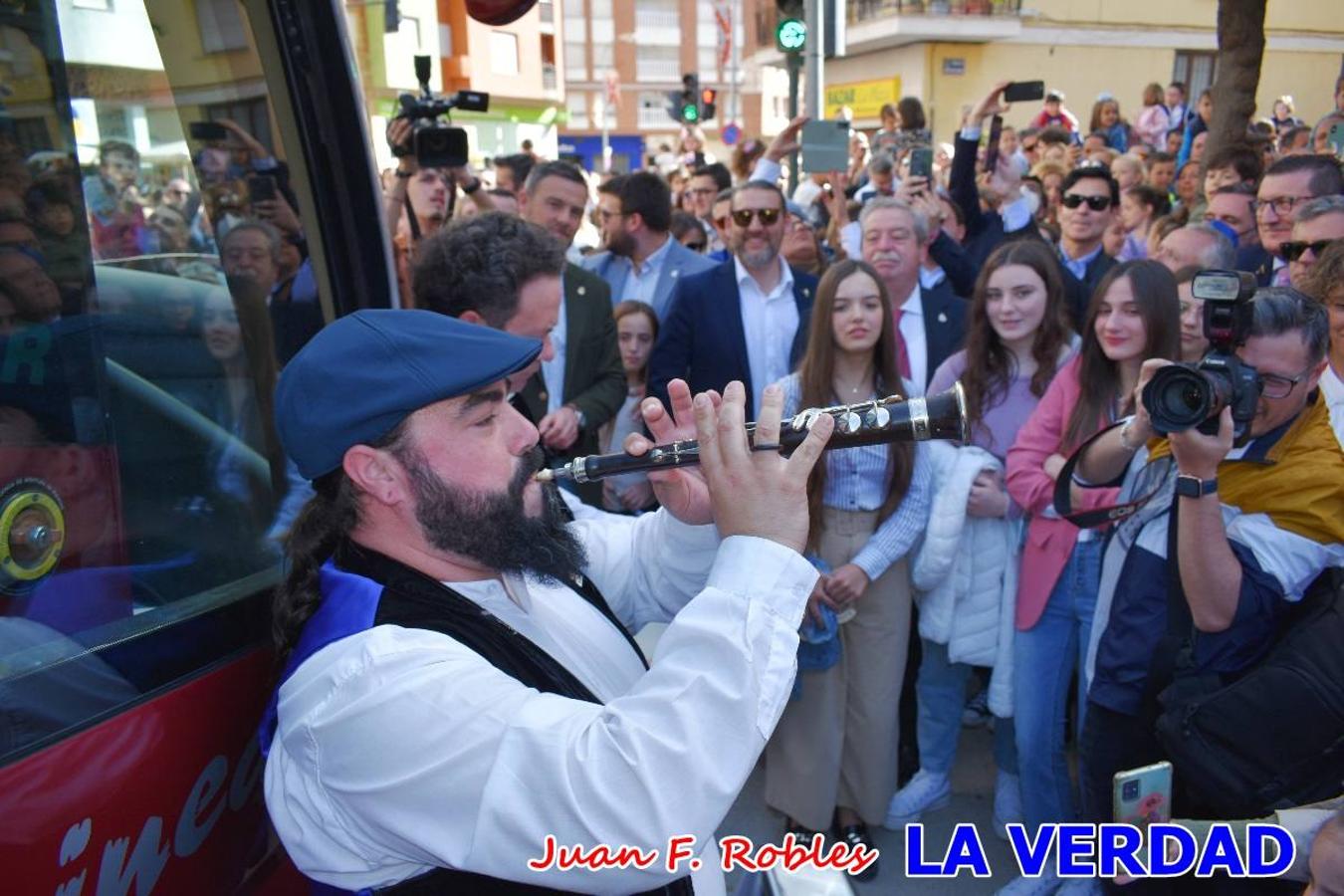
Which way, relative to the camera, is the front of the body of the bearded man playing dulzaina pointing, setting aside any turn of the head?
to the viewer's right

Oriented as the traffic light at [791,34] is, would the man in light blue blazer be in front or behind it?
in front

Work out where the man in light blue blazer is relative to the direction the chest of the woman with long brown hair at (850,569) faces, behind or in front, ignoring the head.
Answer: behind

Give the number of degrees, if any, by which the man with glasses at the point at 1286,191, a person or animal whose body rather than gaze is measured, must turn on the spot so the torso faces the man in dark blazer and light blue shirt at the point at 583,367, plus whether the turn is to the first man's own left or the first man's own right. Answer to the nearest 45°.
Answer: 0° — they already face them

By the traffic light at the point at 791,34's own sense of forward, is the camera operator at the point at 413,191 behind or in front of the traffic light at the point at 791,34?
in front

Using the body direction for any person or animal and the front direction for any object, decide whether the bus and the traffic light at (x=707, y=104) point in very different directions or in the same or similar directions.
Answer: very different directions

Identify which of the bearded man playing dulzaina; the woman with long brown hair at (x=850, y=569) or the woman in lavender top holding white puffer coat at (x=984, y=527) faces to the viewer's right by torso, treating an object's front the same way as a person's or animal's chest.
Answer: the bearded man playing dulzaina
